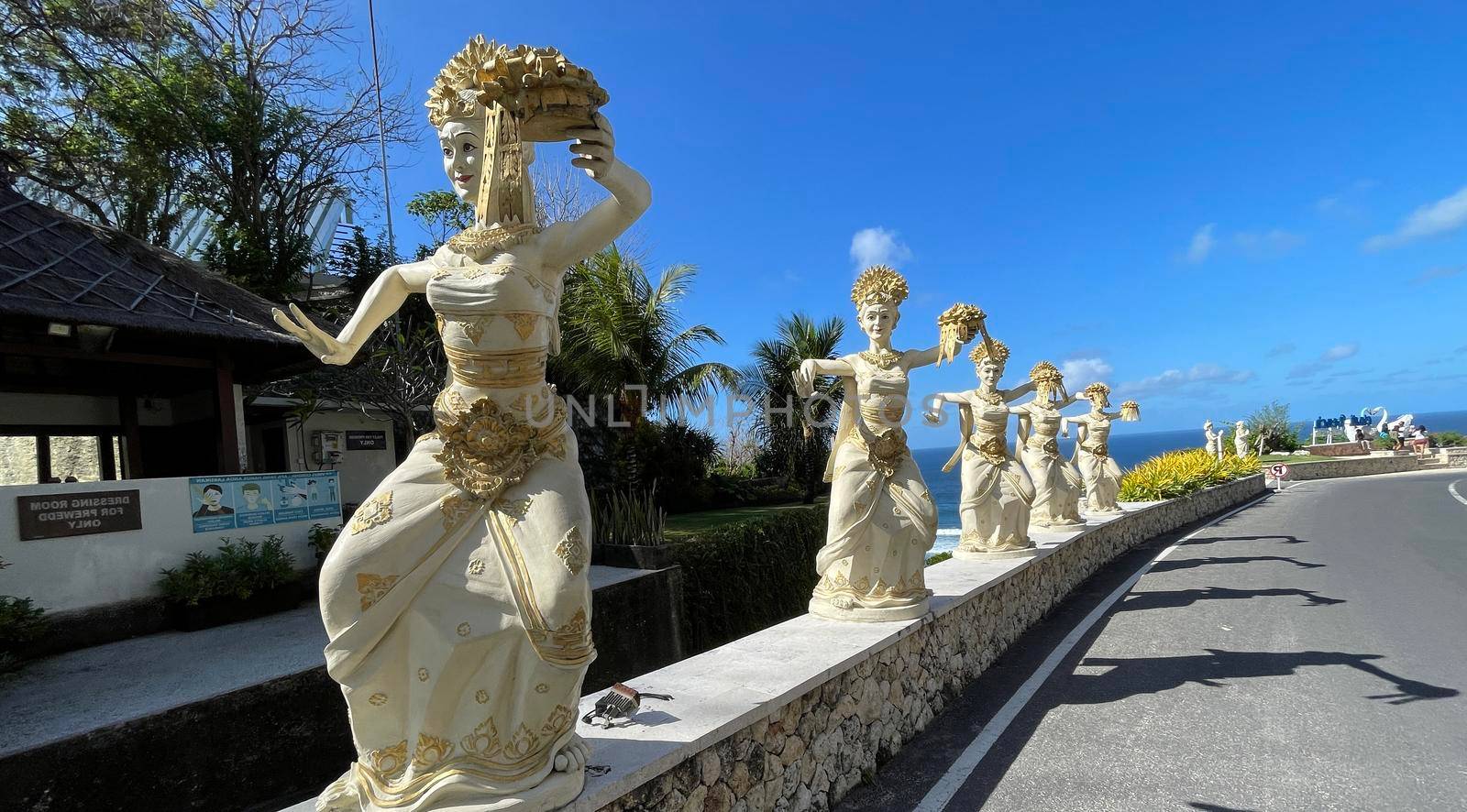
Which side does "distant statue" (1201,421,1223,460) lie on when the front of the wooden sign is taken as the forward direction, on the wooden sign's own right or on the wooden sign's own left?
on the wooden sign's own left

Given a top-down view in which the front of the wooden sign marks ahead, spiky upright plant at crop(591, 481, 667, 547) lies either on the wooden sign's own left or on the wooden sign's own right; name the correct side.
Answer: on the wooden sign's own left

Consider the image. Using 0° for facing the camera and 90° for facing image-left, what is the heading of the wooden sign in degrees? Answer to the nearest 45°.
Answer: approximately 0°

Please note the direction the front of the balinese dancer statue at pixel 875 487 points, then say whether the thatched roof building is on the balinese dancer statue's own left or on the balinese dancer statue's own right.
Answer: on the balinese dancer statue's own right

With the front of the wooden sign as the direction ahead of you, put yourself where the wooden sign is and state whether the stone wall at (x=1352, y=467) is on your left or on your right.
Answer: on your left

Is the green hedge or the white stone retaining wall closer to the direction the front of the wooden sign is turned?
the white stone retaining wall

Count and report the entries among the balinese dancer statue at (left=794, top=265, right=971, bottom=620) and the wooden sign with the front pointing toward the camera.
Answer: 2

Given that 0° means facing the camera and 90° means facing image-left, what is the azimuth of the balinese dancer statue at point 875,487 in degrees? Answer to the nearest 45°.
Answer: approximately 0°
